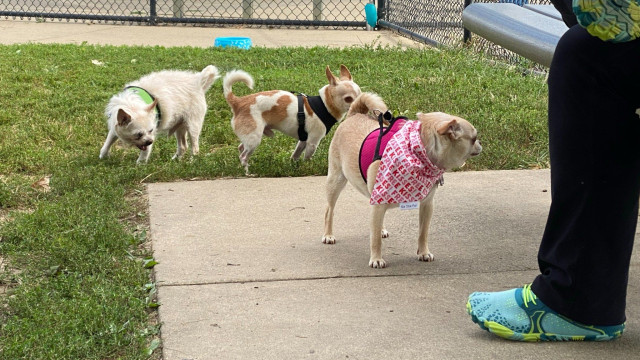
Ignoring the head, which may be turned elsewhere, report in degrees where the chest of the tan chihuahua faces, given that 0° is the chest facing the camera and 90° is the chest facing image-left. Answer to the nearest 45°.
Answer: approximately 315°

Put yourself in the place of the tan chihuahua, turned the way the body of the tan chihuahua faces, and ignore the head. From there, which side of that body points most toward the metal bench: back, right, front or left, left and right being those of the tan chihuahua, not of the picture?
left

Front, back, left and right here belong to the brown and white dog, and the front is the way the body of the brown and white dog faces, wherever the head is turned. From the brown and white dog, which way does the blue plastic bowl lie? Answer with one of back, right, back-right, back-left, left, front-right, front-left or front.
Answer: left

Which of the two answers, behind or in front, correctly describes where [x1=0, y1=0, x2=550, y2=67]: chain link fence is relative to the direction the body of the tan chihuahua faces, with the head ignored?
behind

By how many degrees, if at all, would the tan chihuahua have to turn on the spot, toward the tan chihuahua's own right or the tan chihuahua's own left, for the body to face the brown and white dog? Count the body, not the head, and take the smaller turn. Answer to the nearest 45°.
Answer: approximately 180°

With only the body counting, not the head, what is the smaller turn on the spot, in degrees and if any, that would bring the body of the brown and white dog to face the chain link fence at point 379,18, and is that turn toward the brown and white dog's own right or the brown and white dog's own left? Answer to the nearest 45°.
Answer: approximately 90° to the brown and white dog's own left

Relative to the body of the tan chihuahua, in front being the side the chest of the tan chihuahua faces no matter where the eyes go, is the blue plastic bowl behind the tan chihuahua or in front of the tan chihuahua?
behind

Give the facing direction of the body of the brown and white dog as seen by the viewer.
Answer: to the viewer's right

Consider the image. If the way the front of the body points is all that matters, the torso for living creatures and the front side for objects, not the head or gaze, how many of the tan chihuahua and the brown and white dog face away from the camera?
0

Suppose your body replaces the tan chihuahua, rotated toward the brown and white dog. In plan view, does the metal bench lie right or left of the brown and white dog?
right

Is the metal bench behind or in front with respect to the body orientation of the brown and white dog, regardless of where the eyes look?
in front
